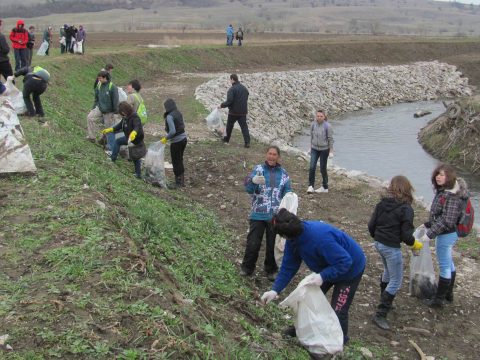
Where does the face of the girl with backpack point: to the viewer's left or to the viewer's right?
to the viewer's left

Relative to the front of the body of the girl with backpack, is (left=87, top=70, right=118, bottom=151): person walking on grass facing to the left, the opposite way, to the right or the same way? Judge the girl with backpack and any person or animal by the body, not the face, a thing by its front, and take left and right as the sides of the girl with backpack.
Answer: to the left

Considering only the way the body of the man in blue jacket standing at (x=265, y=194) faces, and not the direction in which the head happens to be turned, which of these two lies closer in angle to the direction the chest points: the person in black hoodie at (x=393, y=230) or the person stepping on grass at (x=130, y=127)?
the person in black hoodie

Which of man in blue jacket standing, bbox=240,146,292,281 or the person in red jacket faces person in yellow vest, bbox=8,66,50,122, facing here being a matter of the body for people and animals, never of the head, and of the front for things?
the person in red jacket

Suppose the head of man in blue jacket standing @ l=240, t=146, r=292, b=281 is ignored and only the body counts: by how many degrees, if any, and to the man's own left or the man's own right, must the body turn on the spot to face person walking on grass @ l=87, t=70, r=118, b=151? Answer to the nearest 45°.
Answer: approximately 135° to the man's own right

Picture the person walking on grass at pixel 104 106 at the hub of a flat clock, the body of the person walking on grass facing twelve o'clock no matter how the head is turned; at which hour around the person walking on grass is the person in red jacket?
The person in red jacket is roughly at 4 o'clock from the person walking on grass.

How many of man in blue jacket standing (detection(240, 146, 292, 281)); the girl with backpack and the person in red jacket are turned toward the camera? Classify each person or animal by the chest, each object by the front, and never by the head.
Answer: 2

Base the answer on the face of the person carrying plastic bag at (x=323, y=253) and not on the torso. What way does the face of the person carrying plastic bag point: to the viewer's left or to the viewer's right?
to the viewer's left

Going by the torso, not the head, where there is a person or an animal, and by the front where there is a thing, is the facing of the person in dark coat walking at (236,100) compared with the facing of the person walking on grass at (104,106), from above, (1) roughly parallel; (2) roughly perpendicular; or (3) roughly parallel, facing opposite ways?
roughly perpendicular

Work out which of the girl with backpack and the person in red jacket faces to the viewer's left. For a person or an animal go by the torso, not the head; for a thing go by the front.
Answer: the girl with backpack

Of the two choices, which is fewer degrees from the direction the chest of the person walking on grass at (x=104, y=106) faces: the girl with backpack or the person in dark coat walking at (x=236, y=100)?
the girl with backpack

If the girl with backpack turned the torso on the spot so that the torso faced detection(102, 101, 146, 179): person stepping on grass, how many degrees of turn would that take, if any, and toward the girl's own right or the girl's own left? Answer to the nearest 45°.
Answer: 0° — they already face them

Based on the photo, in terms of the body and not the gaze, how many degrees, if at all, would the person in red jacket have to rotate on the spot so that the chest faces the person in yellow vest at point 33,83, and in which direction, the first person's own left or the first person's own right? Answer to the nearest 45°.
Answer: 0° — they already face them
